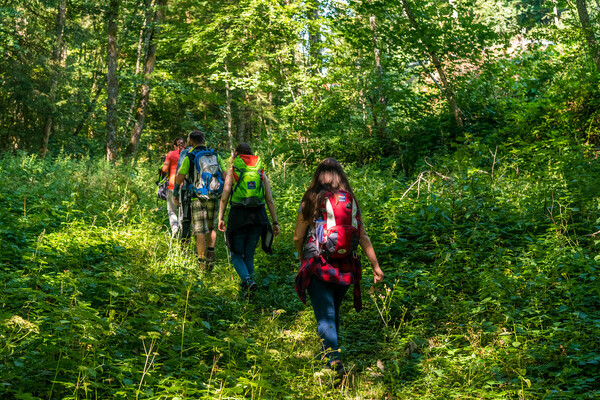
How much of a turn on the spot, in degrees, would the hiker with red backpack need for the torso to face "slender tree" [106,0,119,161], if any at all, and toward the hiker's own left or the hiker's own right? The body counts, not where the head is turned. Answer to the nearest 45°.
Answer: approximately 45° to the hiker's own left

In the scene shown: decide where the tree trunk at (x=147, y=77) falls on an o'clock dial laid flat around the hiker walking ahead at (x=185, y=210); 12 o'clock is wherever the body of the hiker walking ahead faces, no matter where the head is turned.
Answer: The tree trunk is roughly at 12 o'clock from the hiker walking ahead.

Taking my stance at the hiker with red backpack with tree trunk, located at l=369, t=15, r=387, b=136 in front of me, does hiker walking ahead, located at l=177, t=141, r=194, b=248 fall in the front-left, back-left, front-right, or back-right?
front-left

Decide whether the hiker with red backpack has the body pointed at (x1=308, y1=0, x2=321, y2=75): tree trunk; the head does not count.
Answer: yes

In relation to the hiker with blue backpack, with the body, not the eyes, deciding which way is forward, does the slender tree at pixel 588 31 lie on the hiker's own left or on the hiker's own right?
on the hiker's own right

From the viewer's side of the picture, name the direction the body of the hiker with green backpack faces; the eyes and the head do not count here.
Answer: away from the camera

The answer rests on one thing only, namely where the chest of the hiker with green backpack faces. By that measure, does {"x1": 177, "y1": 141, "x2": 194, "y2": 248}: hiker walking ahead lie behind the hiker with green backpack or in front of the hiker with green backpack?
in front

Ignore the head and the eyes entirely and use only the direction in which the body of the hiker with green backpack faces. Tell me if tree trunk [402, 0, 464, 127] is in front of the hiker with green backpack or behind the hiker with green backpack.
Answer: in front

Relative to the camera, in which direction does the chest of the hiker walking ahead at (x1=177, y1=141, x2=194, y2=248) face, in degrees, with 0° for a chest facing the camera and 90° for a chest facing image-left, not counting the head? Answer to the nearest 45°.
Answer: approximately 180°

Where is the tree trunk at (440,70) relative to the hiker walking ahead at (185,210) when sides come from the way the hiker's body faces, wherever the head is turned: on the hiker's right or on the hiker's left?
on the hiker's right

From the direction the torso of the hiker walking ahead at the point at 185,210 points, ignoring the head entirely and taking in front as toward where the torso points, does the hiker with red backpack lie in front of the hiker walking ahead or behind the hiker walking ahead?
behind

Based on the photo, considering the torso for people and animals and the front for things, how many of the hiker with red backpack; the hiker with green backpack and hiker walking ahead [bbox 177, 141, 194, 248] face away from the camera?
3

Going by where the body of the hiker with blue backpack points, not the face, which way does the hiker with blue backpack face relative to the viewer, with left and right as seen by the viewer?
facing away from the viewer and to the left of the viewer

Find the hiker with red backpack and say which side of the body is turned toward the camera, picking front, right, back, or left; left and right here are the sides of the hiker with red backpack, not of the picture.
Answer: back

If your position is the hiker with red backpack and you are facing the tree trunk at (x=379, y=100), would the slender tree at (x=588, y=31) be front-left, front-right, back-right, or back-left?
front-right

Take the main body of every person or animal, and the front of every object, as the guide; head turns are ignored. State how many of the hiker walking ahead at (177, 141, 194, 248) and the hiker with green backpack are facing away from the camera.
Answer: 2
